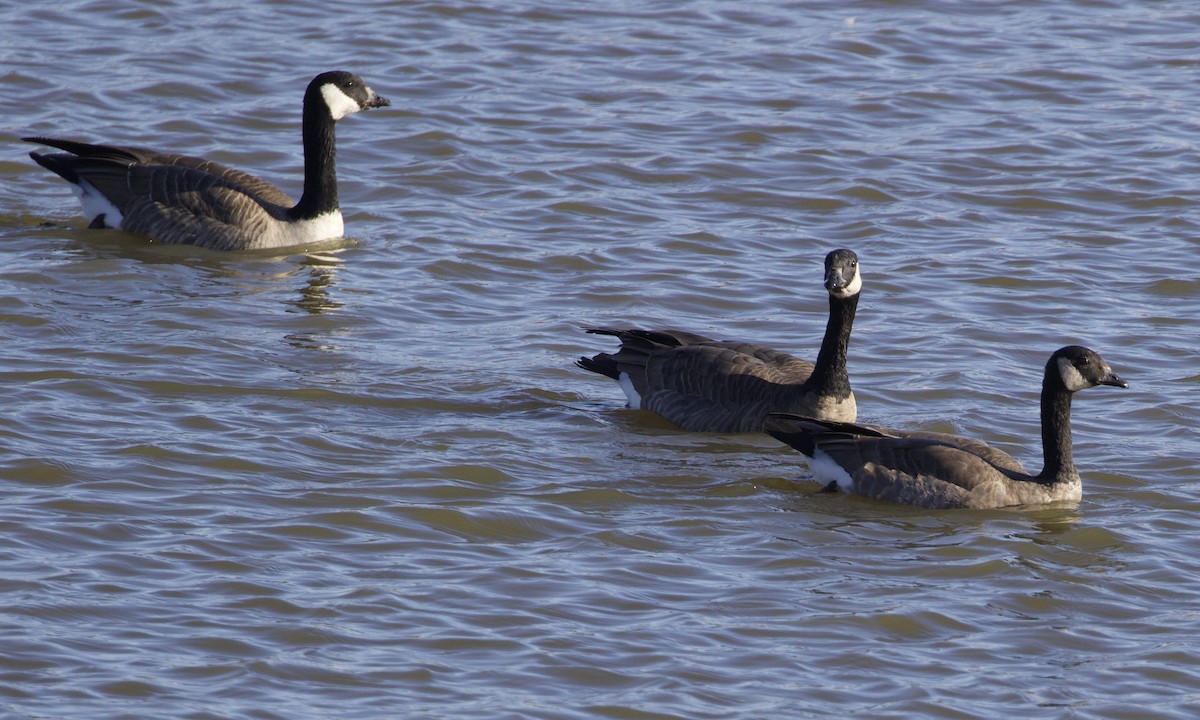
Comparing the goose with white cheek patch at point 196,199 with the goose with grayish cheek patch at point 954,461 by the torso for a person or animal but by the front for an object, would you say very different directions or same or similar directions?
same or similar directions

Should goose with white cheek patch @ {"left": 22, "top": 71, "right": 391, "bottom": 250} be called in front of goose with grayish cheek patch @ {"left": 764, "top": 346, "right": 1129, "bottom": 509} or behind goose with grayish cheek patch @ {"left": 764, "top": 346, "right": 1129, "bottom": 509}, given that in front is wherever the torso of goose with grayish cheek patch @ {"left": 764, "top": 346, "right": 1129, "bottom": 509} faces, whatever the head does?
behind

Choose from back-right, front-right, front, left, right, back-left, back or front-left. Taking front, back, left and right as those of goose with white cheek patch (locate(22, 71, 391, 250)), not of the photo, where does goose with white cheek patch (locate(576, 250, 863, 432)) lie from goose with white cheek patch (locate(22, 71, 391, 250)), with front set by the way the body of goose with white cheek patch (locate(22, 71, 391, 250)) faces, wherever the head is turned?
front-right

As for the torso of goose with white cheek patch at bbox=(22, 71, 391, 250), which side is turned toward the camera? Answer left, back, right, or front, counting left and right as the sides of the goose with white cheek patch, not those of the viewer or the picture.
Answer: right

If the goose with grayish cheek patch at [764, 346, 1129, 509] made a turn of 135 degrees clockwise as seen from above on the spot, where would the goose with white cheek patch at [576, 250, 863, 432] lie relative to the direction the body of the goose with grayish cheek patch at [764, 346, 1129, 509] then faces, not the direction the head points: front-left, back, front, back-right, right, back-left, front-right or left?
right

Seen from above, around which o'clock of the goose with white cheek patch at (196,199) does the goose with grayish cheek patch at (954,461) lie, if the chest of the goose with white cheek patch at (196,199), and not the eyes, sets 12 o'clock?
the goose with grayish cheek patch at (954,461) is roughly at 2 o'clock from the goose with white cheek patch at (196,199).

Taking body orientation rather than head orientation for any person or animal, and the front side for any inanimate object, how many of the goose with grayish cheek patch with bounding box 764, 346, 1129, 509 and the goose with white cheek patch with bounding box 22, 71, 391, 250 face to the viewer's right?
2

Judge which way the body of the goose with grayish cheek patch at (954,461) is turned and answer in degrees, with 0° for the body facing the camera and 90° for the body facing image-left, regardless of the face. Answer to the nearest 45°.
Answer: approximately 270°
